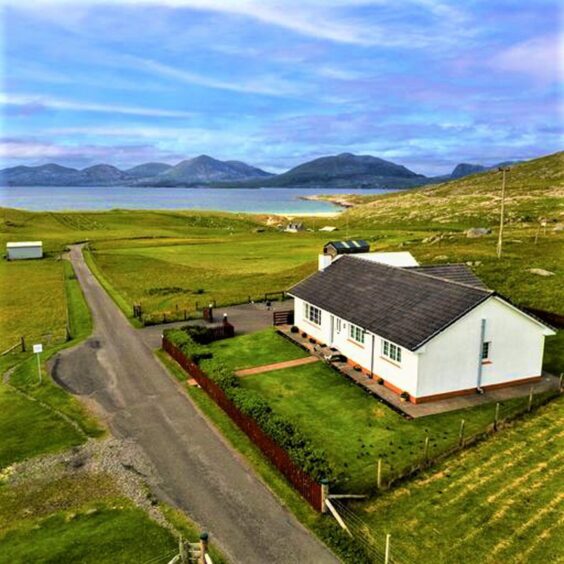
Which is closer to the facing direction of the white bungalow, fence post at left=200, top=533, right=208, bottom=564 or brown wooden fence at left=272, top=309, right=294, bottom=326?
the fence post

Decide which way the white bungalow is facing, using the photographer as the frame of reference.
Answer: facing the viewer and to the left of the viewer

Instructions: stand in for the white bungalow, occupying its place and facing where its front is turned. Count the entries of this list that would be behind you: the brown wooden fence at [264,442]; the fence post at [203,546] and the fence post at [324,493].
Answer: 0

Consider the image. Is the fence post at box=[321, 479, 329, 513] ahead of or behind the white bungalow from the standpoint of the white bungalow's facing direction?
ahead

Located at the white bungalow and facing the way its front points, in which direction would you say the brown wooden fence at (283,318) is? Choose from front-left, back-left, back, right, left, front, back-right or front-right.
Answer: right

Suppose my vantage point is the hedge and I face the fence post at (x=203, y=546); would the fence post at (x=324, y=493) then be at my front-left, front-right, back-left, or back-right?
front-left

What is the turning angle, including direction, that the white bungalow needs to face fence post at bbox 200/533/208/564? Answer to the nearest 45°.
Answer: approximately 45° to its left

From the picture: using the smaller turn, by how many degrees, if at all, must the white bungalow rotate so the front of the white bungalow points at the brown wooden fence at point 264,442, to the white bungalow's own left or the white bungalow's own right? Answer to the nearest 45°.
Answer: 0° — it already faces it

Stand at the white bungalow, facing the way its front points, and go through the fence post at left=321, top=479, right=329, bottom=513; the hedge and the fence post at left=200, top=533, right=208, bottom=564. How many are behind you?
0

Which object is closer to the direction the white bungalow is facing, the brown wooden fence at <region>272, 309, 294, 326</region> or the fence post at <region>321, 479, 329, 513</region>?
the fence post

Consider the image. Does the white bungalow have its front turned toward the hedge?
yes
